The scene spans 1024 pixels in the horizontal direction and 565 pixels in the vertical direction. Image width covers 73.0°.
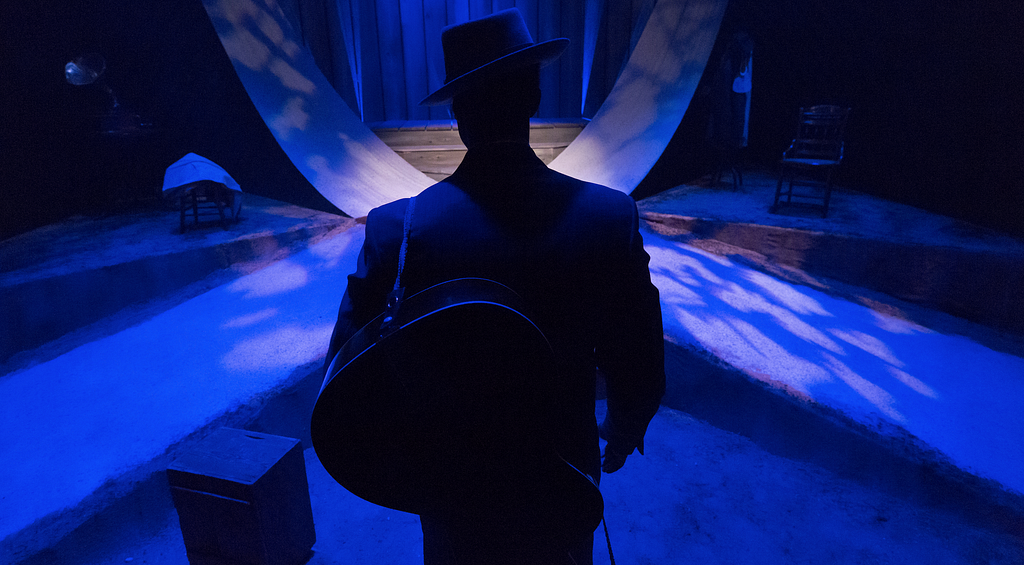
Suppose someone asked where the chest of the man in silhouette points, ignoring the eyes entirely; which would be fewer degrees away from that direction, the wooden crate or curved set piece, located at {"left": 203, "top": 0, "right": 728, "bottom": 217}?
the curved set piece

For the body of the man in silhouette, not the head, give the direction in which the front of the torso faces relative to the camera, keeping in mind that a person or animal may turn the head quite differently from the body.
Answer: away from the camera

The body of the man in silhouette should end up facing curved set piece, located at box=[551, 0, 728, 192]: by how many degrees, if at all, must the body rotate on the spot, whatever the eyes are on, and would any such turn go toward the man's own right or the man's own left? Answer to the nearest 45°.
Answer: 0° — they already face it

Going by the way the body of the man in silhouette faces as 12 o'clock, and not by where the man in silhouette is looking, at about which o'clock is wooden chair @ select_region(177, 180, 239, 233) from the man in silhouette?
The wooden chair is roughly at 11 o'clock from the man in silhouette.

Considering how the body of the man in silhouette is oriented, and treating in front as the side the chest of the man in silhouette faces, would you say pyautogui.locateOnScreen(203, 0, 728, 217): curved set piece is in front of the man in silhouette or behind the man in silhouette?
in front

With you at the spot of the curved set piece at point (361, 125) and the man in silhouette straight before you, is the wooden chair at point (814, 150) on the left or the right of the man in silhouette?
left

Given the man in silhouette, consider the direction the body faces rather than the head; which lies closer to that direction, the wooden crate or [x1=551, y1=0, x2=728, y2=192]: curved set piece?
the curved set piece

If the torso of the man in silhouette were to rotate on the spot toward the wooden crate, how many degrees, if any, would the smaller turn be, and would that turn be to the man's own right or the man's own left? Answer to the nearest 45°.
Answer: approximately 45° to the man's own left

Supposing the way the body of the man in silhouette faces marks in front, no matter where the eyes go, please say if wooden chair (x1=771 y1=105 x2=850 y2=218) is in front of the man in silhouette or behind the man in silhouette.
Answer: in front
